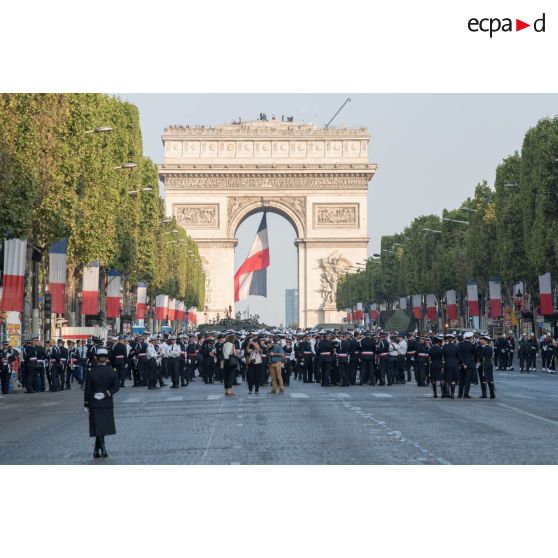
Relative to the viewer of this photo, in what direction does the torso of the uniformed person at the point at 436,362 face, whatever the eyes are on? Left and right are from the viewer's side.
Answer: facing away from the viewer

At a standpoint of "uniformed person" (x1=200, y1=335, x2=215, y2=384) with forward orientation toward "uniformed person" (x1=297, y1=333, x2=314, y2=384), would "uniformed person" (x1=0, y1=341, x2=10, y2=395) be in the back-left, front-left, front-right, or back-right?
back-right

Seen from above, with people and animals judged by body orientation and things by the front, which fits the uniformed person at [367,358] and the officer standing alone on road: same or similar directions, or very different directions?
same or similar directions

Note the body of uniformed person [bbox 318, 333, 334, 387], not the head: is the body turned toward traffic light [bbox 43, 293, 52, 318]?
no
